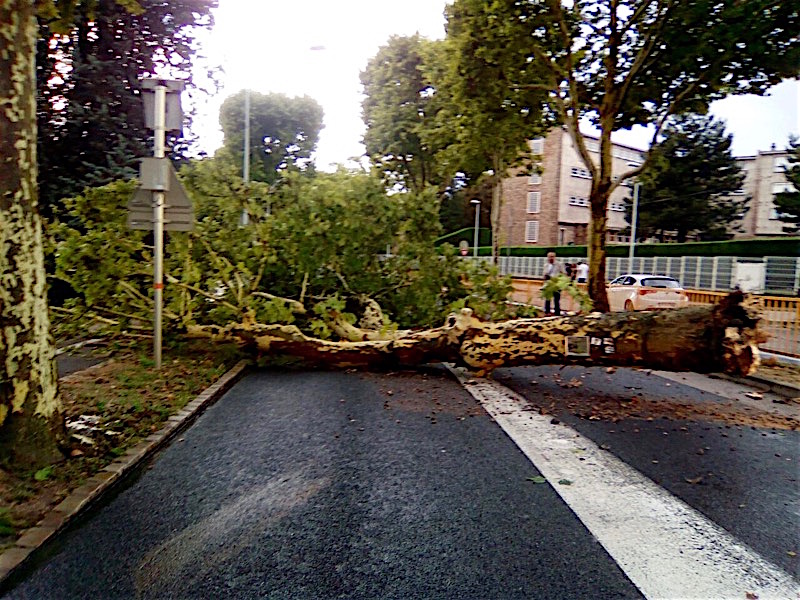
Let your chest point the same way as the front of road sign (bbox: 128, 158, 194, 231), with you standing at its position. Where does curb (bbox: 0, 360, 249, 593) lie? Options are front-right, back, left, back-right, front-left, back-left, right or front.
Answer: back

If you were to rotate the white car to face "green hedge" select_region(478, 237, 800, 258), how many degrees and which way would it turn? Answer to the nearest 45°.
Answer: approximately 45° to its right

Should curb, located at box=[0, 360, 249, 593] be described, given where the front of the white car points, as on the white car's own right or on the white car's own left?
on the white car's own left

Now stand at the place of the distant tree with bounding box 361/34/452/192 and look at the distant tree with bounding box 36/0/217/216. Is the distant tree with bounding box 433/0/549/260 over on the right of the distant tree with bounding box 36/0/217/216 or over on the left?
left

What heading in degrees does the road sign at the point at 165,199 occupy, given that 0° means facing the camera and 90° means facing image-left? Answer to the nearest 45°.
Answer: approximately 180°

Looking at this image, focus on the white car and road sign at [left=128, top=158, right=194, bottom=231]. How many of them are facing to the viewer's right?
0

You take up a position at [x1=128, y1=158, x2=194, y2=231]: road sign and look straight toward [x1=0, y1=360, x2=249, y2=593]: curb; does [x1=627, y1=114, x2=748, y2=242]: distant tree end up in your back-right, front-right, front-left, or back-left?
back-left

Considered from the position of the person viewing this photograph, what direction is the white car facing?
facing away from the viewer and to the left of the viewer

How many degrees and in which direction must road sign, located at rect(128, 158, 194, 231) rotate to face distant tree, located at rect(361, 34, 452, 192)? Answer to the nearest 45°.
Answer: approximately 45° to its right

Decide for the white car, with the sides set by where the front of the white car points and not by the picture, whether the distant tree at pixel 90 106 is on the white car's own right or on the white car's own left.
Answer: on the white car's own left

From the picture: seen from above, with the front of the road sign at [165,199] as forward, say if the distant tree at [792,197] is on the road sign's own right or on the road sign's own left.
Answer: on the road sign's own right

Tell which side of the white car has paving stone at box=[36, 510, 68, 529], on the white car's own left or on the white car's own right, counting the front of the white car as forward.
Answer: on the white car's own left
